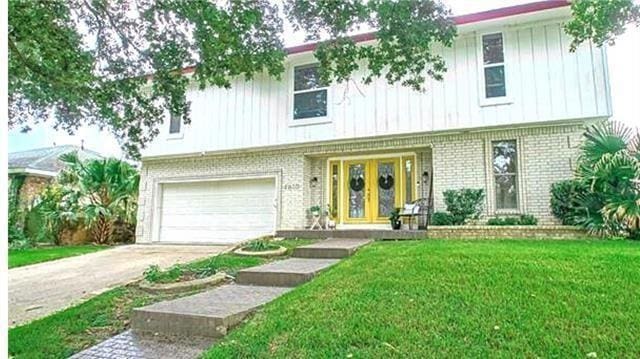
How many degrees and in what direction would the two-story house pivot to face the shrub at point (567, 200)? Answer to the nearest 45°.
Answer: approximately 90° to its left

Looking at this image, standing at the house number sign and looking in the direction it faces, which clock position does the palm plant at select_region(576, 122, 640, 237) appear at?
The palm plant is roughly at 10 o'clock from the house number sign.

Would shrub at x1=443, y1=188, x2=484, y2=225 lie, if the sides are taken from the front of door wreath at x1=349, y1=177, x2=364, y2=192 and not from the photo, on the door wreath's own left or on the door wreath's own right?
on the door wreath's own left

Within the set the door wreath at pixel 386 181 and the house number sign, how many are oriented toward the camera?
2

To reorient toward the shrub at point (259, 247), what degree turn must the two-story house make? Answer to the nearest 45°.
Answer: approximately 45° to its right

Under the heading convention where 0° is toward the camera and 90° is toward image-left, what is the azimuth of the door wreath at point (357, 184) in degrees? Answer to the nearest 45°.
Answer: approximately 0°

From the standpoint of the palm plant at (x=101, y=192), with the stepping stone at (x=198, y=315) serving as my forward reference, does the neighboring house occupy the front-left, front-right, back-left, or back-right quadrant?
back-right

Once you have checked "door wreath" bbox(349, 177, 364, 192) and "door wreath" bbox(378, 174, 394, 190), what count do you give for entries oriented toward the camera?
2

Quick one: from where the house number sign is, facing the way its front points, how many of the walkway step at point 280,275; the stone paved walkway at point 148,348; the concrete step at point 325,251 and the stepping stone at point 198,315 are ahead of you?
4

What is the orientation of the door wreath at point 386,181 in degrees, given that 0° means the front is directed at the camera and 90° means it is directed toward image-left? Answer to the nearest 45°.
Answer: approximately 0°
